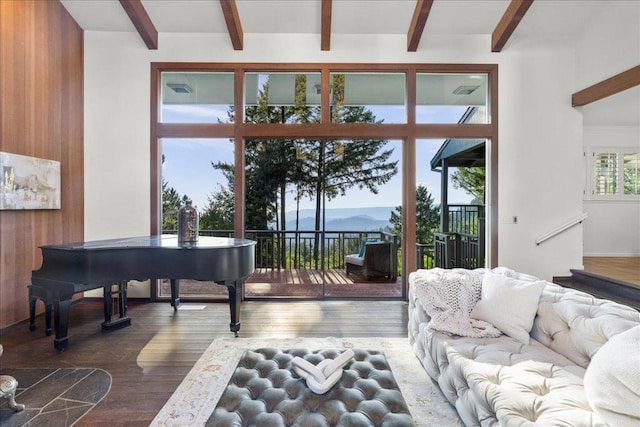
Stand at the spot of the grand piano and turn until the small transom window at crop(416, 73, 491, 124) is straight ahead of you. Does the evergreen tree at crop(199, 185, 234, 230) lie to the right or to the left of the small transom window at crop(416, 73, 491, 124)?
left

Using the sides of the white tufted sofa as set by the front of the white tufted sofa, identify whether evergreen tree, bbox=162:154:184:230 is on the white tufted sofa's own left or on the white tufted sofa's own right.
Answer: on the white tufted sofa's own right

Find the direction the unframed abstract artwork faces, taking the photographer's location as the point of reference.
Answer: facing the viewer and to the right of the viewer

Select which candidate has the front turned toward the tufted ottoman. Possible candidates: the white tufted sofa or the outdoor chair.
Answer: the white tufted sofa

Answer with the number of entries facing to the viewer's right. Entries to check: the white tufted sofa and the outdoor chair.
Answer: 0

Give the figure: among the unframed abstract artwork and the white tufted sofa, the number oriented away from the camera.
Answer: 0

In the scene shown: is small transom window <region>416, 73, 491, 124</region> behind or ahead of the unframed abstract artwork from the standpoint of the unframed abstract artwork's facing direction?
ahead

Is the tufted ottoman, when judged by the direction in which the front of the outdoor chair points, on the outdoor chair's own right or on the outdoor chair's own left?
on the outdoor chair's own left

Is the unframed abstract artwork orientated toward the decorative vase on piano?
yes

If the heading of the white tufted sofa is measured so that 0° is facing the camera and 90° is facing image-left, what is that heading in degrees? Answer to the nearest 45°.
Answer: approximately 45°
